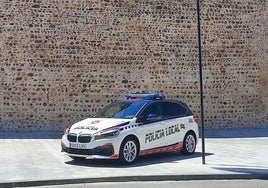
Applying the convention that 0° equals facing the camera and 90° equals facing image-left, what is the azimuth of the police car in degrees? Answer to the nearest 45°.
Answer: approximately 45°
